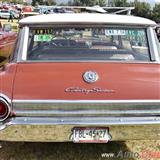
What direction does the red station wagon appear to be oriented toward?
away from the camera

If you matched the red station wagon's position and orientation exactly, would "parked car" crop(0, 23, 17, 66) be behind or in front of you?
in front
